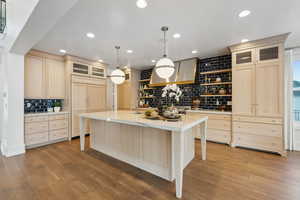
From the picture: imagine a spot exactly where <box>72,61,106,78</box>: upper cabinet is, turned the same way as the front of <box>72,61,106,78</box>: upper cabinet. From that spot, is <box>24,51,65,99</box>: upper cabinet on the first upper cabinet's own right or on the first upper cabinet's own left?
on the first upper cabinet's own right

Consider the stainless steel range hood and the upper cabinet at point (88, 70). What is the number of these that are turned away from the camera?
0

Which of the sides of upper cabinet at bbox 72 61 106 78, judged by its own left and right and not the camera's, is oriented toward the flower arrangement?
front

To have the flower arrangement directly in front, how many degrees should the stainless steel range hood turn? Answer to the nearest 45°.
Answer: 0° — it already faces it

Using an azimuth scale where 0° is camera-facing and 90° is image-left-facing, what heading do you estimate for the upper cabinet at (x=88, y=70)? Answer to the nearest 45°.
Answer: approximately 315°

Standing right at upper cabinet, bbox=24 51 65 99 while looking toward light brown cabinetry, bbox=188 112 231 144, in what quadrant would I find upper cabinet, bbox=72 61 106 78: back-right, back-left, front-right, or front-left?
front-left

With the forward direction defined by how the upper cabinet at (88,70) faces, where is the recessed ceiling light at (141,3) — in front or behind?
in front

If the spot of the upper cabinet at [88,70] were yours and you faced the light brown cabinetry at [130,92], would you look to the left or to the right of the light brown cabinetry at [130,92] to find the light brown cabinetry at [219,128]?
right

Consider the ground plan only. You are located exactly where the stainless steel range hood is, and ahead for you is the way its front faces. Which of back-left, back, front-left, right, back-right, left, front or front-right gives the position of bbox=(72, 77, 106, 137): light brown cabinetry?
front-right

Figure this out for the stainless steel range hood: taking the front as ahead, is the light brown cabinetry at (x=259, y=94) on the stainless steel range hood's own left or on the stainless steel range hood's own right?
on the stainless steel range hood's own left

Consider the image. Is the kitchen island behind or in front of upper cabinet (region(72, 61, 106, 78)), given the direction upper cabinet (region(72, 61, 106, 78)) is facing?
in front

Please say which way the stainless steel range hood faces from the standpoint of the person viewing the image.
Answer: facing the viewer and to the left of the viewer

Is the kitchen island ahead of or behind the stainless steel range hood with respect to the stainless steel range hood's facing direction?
ahead
